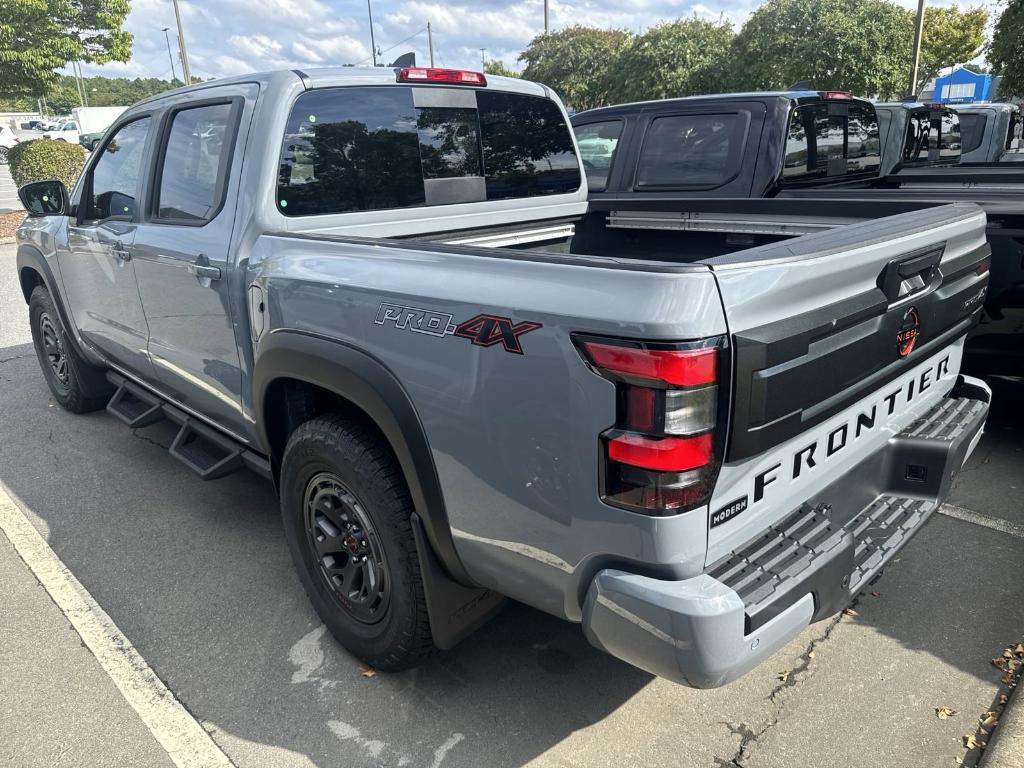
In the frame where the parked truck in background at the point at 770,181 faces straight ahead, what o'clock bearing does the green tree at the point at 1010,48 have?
The green tree is roughly at 2 o'clock from the parked truck in background.

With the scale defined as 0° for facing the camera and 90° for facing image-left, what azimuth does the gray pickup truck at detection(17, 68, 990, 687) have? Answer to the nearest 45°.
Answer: approximately 135°

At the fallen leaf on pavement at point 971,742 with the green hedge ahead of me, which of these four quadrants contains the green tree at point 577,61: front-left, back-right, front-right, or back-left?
front-right

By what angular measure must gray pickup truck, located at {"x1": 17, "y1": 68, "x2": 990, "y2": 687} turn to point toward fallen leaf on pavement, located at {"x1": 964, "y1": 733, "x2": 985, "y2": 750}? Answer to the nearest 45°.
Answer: approximately 135° to its right

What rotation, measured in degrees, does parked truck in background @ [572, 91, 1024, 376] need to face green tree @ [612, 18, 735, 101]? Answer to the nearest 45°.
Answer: approximately 45° to its right

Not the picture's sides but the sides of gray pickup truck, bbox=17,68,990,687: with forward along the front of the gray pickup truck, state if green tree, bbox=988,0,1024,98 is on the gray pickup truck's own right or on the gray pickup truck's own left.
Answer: on the gray pickup truck's own right

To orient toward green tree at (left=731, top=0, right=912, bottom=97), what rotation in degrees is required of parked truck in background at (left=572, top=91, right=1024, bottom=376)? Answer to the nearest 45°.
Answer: approximately 45° to its right

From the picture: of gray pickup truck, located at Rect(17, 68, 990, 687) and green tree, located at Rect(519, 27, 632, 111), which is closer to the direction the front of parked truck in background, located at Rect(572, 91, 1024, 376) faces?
the green tree

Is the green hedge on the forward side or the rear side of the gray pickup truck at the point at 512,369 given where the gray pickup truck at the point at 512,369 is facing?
on the forward side

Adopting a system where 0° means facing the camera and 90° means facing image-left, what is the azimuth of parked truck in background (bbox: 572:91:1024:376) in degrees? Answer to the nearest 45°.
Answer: approximately 135°

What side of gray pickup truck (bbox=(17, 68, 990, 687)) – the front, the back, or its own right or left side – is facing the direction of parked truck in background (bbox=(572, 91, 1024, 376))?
right

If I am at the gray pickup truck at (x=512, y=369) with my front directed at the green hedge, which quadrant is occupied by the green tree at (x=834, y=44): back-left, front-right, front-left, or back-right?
front-right

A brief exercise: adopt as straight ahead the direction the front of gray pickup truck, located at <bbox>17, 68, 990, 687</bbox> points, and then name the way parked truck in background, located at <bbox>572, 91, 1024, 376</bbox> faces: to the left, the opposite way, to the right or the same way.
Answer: the same way
